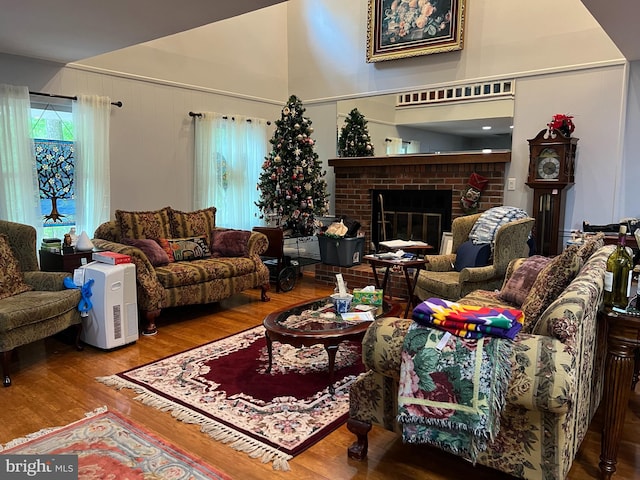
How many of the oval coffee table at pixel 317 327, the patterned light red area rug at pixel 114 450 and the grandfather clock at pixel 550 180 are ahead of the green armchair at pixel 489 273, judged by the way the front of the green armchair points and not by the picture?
2

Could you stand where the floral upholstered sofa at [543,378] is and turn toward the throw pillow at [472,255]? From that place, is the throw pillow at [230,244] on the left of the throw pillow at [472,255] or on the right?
left

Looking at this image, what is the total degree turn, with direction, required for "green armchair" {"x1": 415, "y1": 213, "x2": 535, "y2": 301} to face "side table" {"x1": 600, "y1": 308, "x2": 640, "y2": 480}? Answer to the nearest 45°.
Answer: approximately 45° to its left

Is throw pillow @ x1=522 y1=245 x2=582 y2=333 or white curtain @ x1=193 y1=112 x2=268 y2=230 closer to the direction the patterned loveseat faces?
the throw pillow

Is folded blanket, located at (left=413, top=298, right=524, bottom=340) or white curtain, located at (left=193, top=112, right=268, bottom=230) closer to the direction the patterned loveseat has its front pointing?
the folded blanket

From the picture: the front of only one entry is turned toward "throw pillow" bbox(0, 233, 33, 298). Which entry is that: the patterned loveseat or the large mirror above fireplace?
the large mirror above fireplace

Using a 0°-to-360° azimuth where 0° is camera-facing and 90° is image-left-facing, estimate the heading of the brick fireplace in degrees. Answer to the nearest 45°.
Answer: approximately 45°

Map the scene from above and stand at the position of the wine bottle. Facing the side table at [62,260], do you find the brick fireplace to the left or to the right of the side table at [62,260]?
right

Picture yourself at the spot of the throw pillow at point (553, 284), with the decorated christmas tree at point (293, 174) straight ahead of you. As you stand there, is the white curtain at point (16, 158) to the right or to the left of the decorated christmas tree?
left

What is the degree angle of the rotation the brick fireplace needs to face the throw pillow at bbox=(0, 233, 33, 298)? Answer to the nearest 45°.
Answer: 0° — it already faces it

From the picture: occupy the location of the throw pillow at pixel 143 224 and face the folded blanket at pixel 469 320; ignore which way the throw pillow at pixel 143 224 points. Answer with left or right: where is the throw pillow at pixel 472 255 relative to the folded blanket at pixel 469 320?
left
